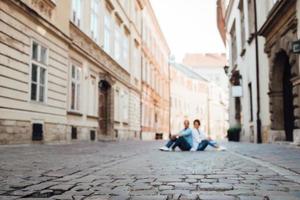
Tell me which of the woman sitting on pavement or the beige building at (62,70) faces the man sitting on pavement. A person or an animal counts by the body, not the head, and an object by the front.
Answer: the beige building

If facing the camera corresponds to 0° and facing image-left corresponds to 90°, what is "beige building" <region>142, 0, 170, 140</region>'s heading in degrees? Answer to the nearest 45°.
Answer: approximately 270°

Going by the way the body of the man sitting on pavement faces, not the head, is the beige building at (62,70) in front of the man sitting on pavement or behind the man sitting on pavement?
in front

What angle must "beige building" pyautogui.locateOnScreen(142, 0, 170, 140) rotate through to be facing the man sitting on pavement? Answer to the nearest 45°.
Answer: approximately 90° to its right
